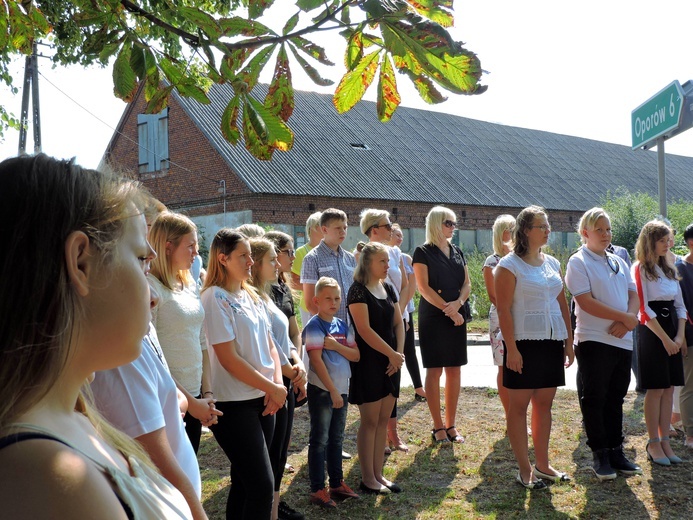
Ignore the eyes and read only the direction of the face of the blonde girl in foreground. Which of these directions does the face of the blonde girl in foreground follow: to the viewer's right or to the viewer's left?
to the viewer's right

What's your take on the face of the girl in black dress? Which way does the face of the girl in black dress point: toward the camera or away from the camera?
toward the camera

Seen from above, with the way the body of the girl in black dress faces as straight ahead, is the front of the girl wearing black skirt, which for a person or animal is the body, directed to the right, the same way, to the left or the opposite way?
the same way

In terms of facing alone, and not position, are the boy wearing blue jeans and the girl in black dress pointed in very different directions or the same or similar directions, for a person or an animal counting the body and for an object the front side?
same or similar directions

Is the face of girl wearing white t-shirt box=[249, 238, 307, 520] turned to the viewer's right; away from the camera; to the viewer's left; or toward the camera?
to the viewer's right

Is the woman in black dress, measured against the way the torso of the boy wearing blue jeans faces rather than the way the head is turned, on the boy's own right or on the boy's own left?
on the boy's own left
